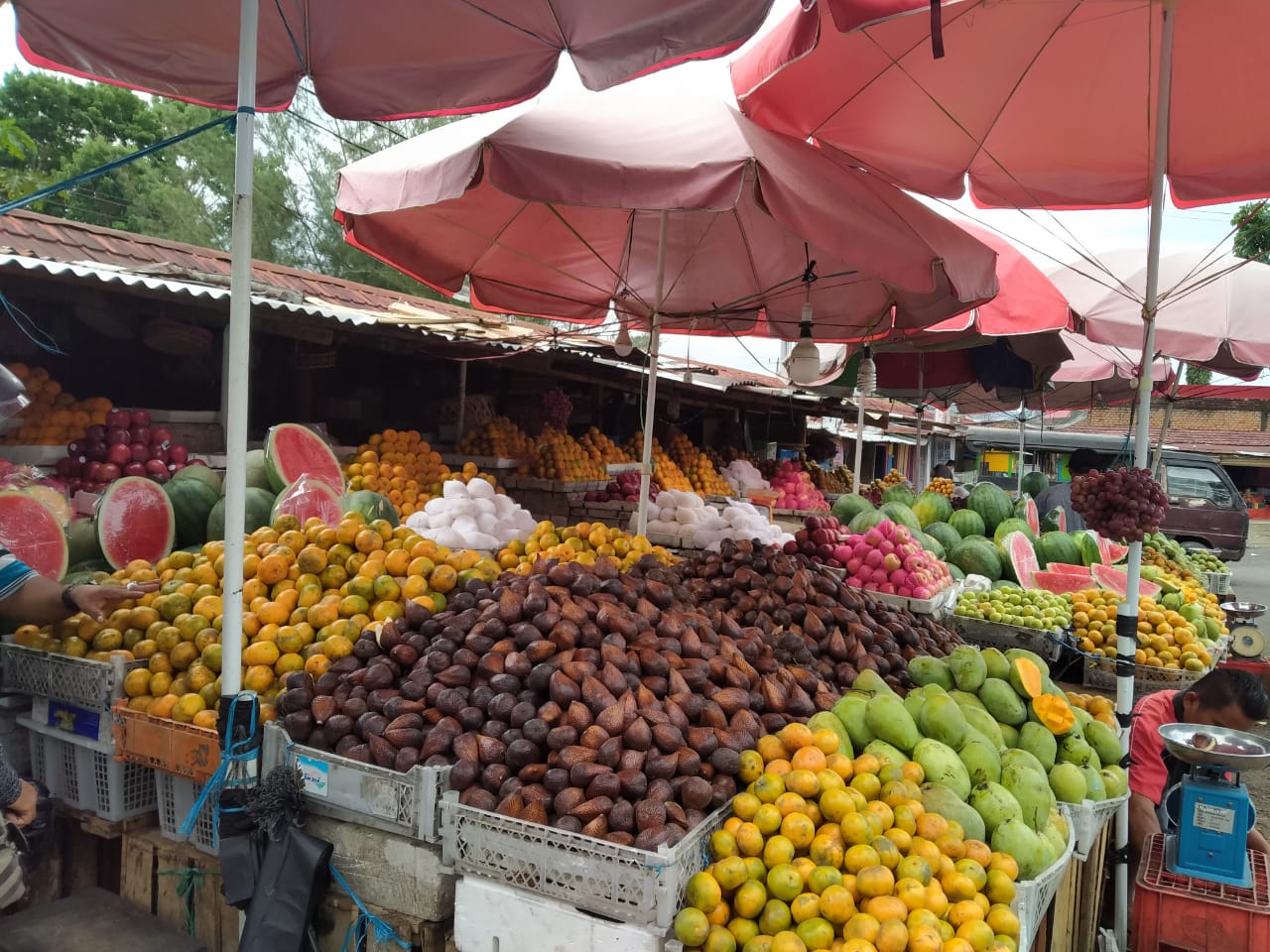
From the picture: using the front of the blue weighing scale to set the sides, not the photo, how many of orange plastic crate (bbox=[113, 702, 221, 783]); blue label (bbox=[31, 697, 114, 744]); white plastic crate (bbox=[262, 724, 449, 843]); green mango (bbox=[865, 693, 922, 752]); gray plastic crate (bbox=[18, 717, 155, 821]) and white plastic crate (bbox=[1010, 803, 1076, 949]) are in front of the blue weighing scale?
0

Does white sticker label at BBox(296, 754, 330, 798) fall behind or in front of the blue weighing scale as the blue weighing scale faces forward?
behind

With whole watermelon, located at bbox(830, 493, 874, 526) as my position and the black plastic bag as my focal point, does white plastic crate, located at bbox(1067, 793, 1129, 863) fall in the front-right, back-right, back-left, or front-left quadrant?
front-left

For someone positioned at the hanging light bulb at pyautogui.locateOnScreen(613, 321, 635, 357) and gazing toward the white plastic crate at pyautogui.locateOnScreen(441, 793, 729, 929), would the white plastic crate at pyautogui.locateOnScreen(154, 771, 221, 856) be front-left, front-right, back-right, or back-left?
front-right
